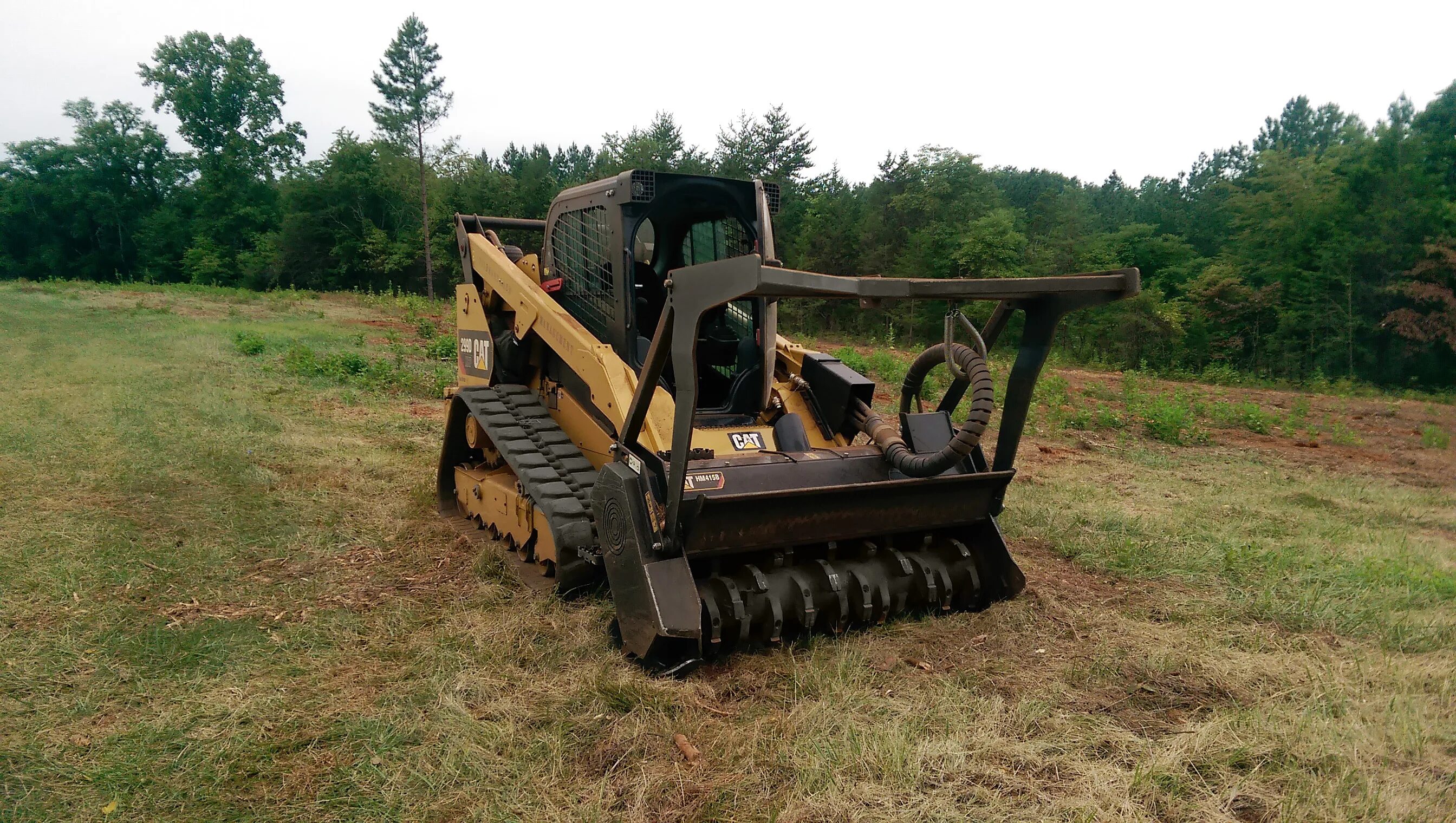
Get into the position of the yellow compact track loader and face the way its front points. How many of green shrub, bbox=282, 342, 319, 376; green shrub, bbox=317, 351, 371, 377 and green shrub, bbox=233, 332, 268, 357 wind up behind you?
3

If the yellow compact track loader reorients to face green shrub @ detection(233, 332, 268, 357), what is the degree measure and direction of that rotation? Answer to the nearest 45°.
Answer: approximately 180°

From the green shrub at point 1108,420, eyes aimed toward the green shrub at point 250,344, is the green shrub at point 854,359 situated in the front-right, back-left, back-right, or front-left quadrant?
front-right

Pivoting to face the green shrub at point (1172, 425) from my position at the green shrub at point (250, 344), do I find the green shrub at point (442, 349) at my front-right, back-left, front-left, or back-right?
front-left

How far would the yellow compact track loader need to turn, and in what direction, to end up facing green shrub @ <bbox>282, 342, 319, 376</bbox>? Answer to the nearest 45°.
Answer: approximately 180°

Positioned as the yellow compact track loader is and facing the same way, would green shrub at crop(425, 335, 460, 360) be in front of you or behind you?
behind

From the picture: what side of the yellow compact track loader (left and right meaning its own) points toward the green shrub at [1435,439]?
left

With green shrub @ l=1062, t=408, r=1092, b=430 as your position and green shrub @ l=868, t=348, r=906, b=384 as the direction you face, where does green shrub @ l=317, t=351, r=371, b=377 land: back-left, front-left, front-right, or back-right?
front-left

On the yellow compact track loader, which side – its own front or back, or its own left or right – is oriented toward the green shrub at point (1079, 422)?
left

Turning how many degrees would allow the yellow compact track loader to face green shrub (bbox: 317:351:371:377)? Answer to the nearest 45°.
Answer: approximately 180°

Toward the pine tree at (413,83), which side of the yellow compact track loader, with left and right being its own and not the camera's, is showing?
back

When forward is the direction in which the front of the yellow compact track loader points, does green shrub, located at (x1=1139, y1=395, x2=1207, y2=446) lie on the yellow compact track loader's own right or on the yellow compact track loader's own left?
on the yellow compact track loader's own left

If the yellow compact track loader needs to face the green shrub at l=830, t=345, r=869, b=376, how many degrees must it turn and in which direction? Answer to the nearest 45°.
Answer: approximately 135° to its left

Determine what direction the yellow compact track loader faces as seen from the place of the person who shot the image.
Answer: facing the viewer and to the right of the viewer

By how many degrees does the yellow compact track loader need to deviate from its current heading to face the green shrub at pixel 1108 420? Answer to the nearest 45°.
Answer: approximately 90° to its left
